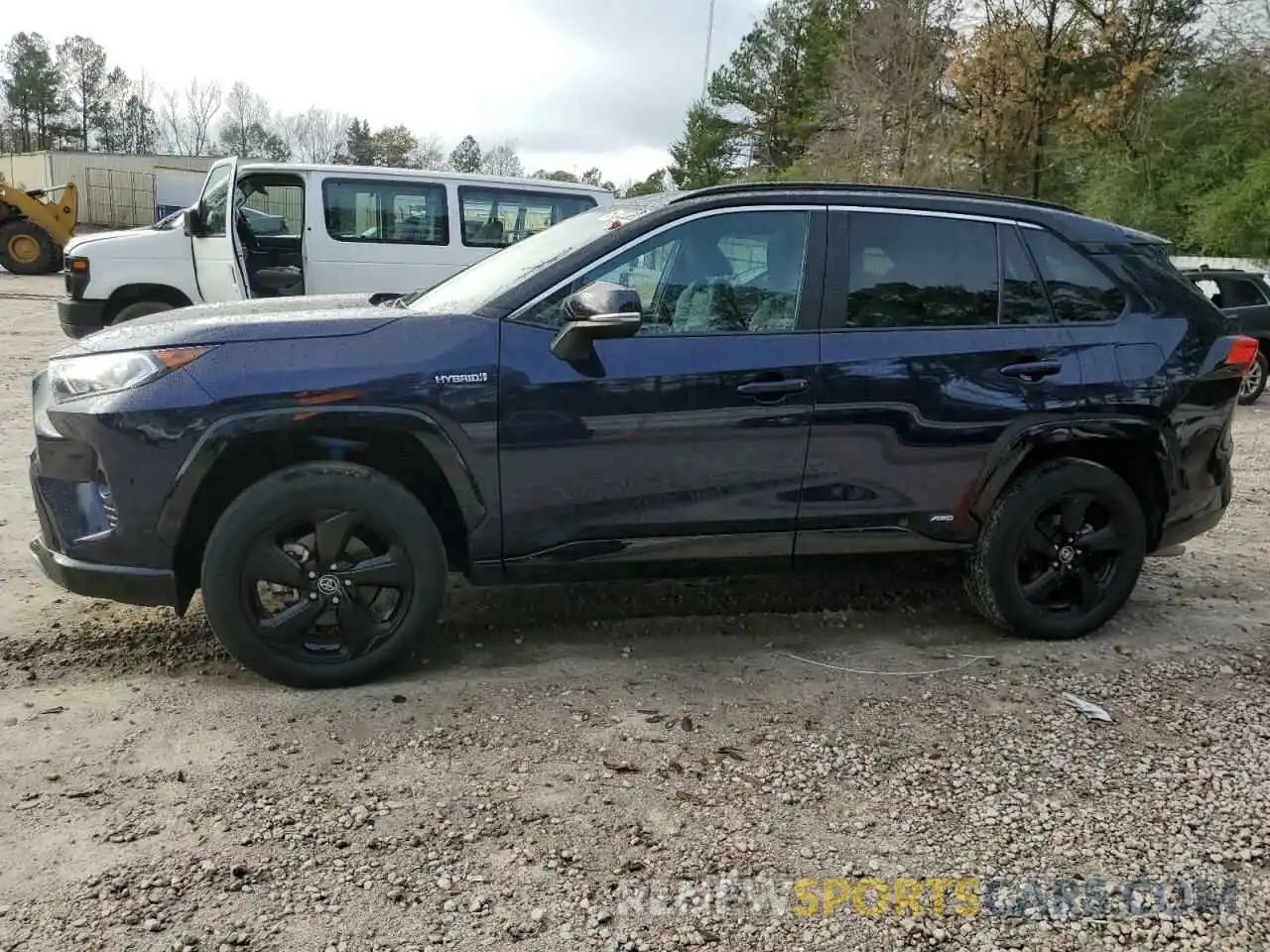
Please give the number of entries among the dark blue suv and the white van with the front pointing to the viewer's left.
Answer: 2

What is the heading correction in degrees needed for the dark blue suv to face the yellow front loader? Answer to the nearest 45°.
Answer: approximately 45° to its right

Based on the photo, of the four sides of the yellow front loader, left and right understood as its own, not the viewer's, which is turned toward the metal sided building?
left

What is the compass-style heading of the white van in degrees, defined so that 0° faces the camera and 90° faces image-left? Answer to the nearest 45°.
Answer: approximately 90°

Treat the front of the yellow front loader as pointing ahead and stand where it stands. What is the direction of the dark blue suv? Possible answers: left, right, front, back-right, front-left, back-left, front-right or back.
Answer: right

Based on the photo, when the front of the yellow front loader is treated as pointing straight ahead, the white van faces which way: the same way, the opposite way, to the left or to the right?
the opposite way

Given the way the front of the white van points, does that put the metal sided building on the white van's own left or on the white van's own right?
on the white van's own right

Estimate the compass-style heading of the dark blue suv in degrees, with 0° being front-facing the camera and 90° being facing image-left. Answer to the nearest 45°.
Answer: approximately 90°

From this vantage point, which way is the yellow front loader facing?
to the viewer's right

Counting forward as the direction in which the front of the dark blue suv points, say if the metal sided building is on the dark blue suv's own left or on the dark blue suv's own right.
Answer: on the dark blue suv's own right

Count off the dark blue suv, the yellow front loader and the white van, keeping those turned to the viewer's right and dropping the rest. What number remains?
1
